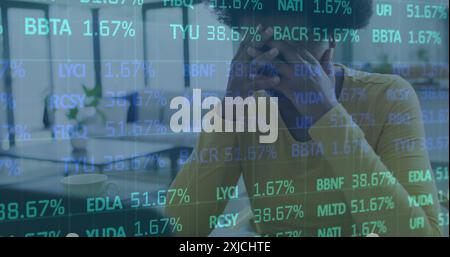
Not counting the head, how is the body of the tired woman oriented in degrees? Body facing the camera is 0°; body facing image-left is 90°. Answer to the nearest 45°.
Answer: approximately 45°

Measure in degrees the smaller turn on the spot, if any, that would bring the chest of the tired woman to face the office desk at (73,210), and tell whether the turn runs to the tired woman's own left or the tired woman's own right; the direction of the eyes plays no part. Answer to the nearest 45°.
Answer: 0° — they already face it
